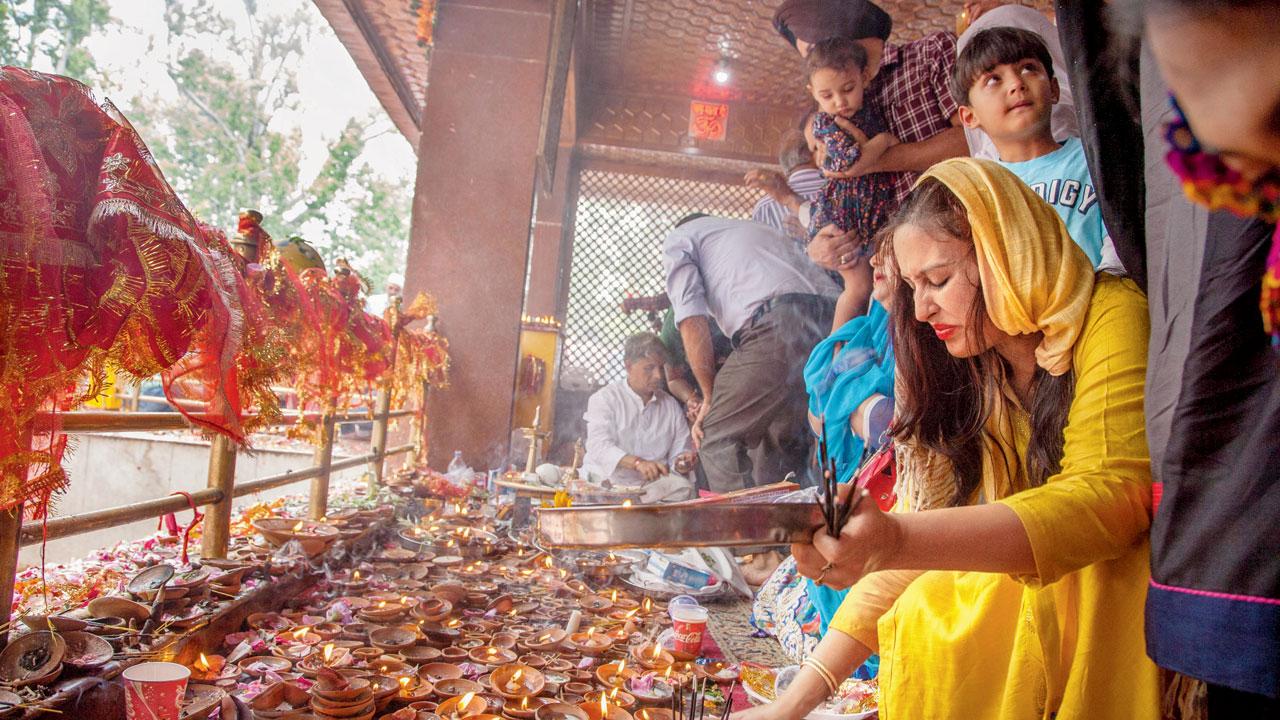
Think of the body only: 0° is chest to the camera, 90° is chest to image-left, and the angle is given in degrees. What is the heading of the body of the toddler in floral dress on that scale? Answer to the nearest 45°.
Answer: approximately 45°

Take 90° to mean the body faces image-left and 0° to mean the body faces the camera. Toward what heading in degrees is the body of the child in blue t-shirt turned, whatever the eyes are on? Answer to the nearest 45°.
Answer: approximately 0°

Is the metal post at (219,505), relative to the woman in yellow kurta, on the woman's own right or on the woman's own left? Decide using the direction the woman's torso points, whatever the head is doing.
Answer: on the woman's own right

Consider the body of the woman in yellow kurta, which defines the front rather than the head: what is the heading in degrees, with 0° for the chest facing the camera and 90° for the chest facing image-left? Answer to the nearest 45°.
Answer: approximately 45°
